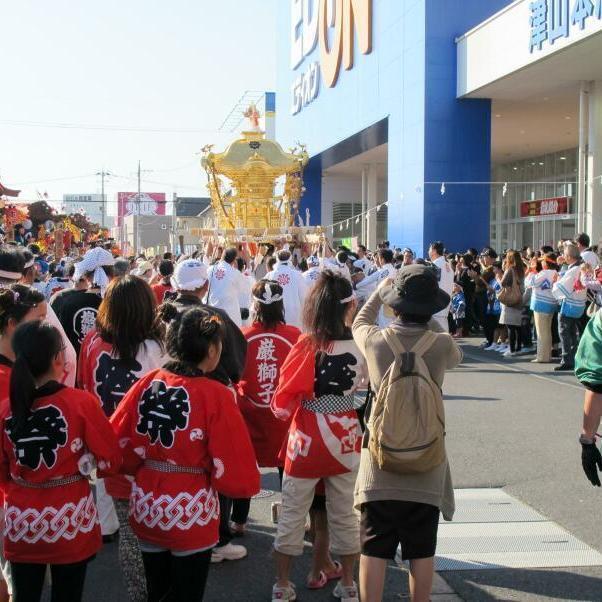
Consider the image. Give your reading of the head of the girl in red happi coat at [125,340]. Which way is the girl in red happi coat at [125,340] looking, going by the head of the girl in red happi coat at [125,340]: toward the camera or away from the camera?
away from the camera

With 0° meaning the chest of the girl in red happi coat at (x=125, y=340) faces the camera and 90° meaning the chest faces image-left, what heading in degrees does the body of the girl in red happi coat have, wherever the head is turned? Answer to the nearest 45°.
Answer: approximately 180°

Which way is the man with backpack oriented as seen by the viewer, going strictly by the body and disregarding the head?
away from the camera

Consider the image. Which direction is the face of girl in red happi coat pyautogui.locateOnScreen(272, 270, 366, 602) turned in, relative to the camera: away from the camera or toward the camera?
away from the camera

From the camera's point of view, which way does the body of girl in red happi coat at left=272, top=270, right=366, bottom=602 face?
away from the camera

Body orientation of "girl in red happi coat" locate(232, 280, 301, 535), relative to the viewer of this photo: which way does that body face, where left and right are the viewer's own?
facing away from the viewer

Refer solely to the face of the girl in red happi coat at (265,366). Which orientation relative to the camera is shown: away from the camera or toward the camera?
away from the camera

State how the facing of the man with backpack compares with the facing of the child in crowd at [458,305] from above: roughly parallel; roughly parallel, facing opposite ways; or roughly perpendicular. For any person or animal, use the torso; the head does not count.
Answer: roughly perpendicular

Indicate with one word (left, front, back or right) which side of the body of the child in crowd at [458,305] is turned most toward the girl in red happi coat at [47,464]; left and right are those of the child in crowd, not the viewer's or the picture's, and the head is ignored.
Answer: left

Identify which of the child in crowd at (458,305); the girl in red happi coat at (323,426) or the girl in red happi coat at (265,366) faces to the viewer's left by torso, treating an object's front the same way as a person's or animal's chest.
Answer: the child in crowd

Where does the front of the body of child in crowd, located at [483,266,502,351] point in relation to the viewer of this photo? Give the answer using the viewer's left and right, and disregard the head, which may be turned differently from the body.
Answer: facing to the left of the viewer

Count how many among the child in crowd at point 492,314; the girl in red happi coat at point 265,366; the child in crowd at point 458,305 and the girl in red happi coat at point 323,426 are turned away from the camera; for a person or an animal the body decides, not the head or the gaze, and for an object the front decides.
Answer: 2
